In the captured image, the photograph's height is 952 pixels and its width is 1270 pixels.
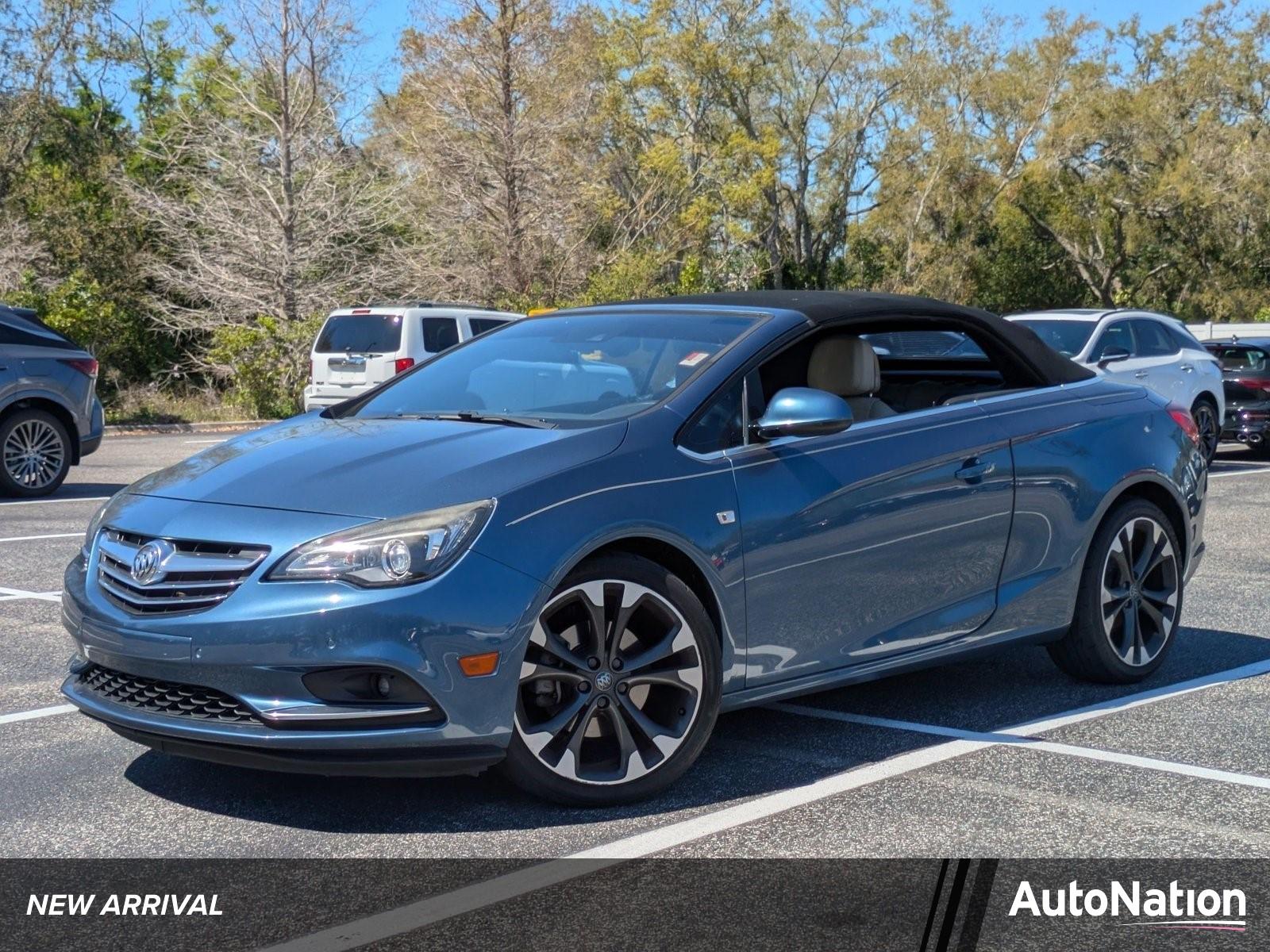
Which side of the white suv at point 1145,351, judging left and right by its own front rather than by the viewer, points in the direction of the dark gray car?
front

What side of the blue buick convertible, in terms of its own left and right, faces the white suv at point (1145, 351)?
back

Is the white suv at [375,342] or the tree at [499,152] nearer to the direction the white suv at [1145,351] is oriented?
the white suv

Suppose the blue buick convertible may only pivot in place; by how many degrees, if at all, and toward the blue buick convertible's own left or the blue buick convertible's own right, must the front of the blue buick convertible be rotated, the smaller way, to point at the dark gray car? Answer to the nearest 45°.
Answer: approximately 90° to the blue buick convertible's own right

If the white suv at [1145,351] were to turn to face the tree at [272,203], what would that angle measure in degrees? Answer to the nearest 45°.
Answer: approximately 90° to its right

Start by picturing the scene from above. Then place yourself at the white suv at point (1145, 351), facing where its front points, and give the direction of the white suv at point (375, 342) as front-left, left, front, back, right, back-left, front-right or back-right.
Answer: front-right

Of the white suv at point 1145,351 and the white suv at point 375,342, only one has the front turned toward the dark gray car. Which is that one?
the white suv at point 1145,351

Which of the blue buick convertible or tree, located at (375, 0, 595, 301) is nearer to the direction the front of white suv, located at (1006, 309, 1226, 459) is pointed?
the blue buick convertible

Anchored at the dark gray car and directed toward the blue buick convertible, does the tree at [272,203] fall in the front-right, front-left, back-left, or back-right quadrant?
back-left

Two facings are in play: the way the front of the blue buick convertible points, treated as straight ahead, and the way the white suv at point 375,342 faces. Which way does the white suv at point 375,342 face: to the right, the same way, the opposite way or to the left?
the opposite way

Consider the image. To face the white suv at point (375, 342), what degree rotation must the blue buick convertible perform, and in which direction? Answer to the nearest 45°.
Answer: approximately 135° to its right

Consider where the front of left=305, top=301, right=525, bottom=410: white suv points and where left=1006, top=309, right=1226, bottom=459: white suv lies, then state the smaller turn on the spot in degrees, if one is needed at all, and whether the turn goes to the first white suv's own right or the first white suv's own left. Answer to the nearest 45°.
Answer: approximately 90° to the first white suv's own right

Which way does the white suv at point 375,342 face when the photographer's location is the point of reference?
facing away from the viewer and to the right of the viewer

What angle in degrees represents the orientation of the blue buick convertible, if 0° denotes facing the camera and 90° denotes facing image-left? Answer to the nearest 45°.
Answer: approximately 45°

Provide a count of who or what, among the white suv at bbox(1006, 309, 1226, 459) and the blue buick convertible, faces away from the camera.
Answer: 0
